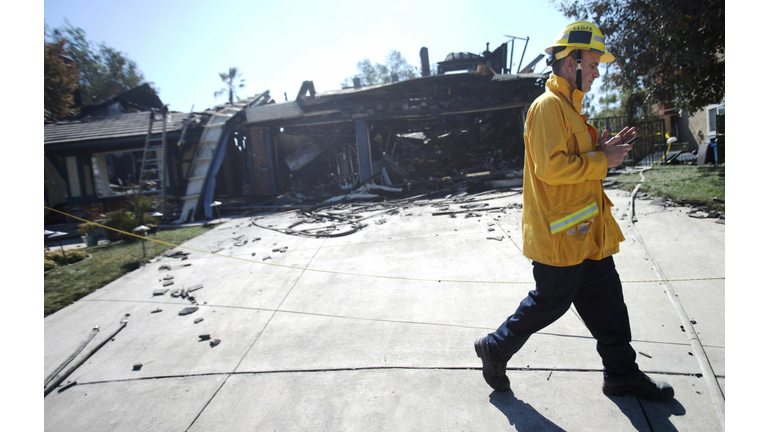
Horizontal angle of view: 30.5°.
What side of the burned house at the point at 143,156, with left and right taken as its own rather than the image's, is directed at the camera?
front

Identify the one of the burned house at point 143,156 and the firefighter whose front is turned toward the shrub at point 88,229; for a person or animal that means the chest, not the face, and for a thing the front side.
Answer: the burned house

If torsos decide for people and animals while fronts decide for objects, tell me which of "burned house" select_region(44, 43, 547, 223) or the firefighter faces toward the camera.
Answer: the burned house

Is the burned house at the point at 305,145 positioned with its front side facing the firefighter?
yes

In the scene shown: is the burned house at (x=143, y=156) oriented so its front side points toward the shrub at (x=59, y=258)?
yes

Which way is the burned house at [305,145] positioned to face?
toward the camera

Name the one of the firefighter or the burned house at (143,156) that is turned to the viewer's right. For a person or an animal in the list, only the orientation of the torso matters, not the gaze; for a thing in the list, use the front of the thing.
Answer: the firefighter

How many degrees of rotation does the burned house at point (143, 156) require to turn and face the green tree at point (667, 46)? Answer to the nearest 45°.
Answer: approximately 45° to its left

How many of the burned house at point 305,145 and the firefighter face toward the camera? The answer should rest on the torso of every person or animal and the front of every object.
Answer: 1

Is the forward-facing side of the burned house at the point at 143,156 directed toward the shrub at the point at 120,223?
yes

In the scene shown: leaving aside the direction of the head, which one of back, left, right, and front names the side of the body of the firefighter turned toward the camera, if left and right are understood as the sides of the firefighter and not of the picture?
right
